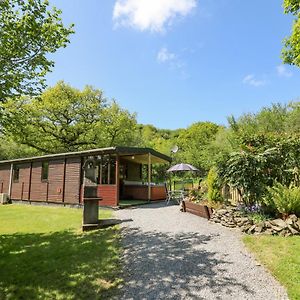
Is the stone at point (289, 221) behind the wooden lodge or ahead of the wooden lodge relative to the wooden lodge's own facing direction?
ahead

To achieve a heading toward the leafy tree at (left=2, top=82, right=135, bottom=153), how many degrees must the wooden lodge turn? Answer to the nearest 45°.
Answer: approximately 135° to its left

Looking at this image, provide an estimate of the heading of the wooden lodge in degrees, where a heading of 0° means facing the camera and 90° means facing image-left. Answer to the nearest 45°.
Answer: approximately 315°

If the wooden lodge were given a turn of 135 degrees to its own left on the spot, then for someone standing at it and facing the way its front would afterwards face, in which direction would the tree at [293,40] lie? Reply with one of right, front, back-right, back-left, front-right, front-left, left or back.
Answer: back-right

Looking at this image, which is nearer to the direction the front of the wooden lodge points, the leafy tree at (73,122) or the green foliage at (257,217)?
the green foliage

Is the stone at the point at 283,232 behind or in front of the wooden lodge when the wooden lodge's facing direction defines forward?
in front

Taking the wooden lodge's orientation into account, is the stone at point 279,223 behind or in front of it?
in front

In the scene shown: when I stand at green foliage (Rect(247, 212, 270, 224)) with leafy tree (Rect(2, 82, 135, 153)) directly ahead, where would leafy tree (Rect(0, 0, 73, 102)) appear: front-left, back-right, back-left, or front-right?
front-left
